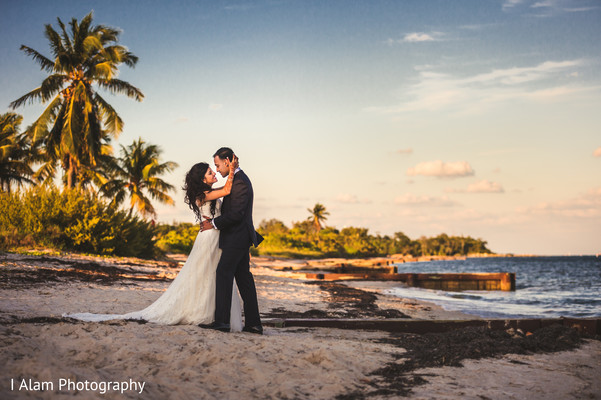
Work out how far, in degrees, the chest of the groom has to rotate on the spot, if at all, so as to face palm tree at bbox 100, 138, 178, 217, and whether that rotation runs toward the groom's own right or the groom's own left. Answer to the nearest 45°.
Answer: approximately 90° to the groom's own right

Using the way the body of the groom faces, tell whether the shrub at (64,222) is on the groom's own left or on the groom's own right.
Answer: on the groom's own right

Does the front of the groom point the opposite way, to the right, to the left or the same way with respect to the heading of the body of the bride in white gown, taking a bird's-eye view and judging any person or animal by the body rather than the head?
the opposite way

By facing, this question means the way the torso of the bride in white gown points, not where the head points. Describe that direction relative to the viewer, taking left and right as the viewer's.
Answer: facing to the right of the viewer

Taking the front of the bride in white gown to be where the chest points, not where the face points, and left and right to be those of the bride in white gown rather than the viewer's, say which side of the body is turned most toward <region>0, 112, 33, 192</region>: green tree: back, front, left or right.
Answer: left

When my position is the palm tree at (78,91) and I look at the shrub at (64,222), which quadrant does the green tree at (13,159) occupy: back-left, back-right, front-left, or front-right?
back-right

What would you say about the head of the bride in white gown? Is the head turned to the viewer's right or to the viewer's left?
to the viewer's right

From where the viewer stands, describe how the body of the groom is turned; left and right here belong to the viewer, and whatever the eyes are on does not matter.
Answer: facing to the left of the viewer
